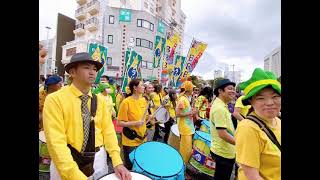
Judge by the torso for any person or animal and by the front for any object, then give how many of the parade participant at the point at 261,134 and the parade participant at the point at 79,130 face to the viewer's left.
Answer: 0

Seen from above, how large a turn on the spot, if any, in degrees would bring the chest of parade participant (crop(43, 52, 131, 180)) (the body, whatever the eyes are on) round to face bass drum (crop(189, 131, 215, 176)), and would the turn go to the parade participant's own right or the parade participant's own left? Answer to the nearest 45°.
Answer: approximately 90° to the parade participant's own left

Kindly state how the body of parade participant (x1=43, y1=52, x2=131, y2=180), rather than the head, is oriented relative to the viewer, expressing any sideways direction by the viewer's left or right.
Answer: facing the viewer and to the right of the viewer

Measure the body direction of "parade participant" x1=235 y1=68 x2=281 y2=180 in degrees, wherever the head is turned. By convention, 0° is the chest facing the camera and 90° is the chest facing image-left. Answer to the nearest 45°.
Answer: approximately 315°

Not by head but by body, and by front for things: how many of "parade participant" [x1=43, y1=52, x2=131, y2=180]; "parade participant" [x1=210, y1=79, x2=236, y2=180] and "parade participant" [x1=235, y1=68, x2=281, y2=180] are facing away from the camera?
0

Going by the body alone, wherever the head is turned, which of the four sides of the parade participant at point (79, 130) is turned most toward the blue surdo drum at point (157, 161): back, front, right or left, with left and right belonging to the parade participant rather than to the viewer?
left

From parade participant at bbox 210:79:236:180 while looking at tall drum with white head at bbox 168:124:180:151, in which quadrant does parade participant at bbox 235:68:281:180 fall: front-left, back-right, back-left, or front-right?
back-left

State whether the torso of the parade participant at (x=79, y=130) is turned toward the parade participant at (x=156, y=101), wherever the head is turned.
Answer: no
